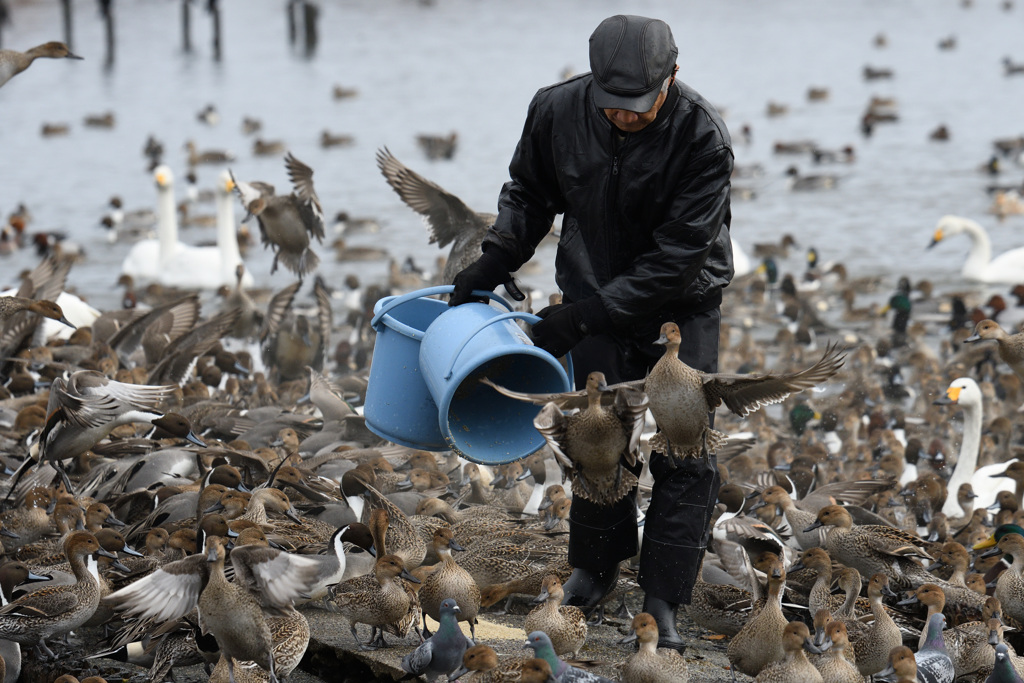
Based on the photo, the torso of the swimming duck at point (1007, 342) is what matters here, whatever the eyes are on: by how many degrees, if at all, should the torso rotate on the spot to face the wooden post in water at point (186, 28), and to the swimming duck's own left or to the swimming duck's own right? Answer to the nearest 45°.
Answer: approximately 45° to the swimming duck's own right

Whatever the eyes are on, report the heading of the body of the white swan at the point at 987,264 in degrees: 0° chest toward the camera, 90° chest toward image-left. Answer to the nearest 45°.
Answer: approximately 90°

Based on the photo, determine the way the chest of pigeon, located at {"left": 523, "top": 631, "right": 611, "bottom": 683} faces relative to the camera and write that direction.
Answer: to the viewer's left

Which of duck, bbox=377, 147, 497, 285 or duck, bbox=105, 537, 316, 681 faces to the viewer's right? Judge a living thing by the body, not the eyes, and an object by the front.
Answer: duck, bbox=377, 147, 497, 285

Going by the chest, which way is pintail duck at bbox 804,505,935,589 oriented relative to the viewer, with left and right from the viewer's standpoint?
facing to the left of the viewer

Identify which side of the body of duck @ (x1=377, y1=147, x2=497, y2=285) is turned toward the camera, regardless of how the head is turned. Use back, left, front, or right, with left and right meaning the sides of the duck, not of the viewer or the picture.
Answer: right

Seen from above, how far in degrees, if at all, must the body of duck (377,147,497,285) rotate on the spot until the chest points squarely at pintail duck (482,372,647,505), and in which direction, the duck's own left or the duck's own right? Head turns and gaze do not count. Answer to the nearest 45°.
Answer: approximately 90° to the duck's own right

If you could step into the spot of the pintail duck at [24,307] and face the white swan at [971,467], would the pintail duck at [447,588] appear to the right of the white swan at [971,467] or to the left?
right

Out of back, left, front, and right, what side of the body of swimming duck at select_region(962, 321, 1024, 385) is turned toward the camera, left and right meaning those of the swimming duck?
left

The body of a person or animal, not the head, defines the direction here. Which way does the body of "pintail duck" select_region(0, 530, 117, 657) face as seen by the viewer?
to the viewer's right

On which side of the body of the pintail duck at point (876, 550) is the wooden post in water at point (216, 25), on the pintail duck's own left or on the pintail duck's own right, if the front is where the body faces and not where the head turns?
on the pintail duck's own right

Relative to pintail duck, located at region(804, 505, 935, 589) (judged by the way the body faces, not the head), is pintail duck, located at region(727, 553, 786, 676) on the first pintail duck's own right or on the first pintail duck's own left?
on the first pintail duck's own left

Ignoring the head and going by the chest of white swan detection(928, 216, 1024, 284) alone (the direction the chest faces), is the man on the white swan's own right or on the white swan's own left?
on the white swan's own left

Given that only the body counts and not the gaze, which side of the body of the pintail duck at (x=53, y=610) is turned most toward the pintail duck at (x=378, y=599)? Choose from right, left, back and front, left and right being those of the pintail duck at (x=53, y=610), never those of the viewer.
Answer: front
